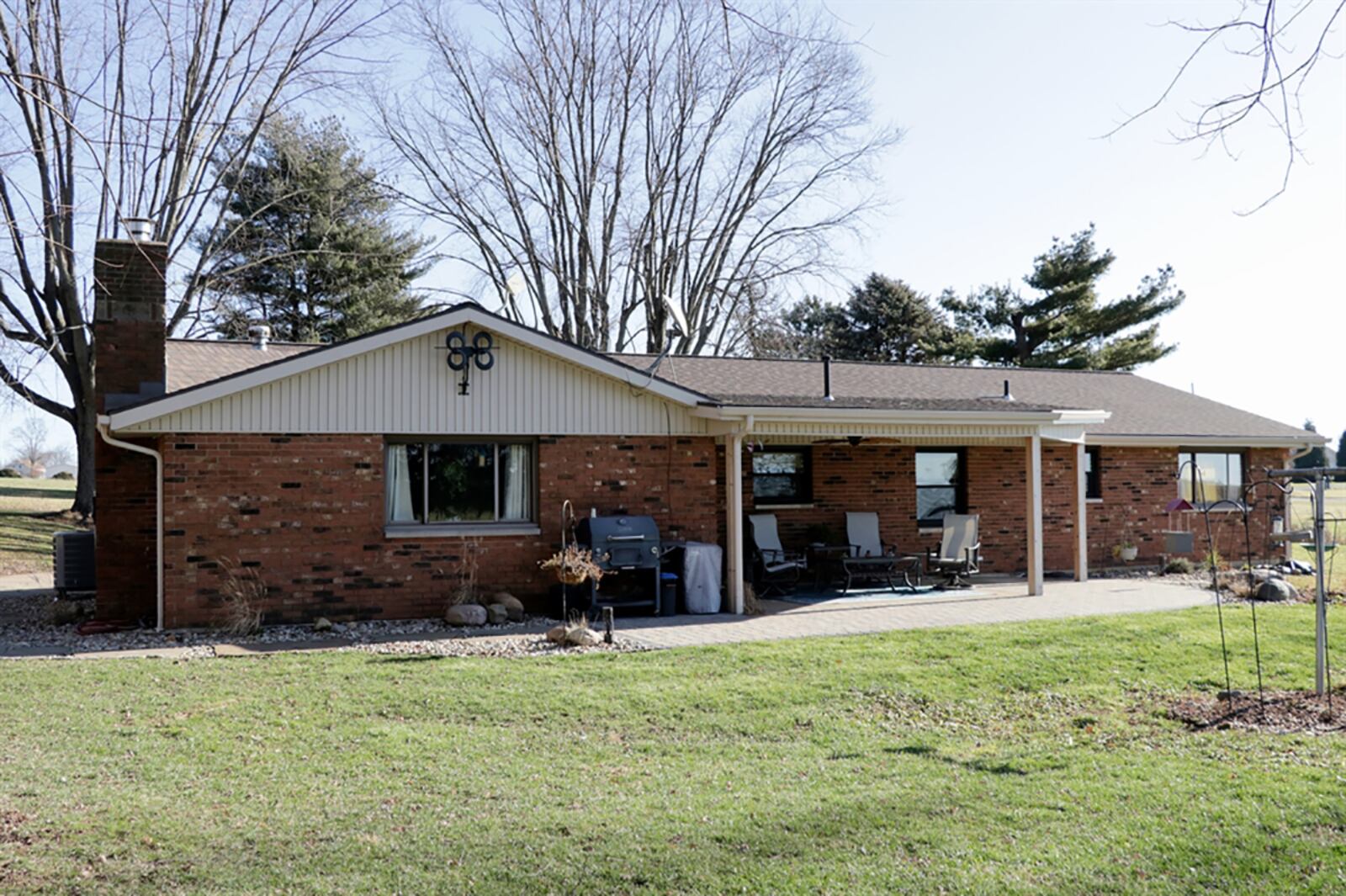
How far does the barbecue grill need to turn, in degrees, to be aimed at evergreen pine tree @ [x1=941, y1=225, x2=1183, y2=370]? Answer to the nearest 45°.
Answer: approximately 135° to its left

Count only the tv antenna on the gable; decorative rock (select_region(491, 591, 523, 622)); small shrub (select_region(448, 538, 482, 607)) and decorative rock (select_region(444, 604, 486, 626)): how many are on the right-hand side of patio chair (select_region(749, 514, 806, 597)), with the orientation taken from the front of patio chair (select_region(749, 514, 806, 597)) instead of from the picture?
4

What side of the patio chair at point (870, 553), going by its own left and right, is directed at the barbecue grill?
right

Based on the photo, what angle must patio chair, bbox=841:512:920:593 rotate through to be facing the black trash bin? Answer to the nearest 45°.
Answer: approximately 90° to its right

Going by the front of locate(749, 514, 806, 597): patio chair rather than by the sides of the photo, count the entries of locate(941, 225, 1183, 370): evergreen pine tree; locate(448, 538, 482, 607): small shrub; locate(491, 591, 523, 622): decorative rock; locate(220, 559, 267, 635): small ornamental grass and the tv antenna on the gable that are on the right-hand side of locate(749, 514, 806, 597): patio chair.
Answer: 4
